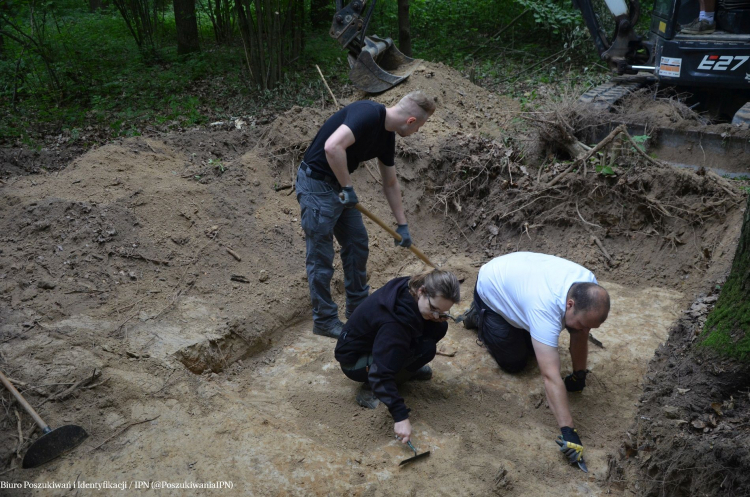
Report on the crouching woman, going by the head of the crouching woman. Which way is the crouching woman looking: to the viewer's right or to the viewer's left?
to the viewer's right

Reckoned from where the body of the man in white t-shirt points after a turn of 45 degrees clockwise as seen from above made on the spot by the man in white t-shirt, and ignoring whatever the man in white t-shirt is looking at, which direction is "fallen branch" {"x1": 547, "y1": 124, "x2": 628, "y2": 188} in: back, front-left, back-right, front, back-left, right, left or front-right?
back

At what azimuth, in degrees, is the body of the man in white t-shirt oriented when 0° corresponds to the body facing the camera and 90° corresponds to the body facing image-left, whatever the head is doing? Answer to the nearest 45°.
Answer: approximately 315°

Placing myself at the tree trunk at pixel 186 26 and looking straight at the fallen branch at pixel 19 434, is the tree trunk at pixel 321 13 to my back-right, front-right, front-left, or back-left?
back-left

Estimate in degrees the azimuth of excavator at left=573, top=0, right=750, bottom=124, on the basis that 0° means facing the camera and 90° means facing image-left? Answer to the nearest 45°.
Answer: approximately 90°

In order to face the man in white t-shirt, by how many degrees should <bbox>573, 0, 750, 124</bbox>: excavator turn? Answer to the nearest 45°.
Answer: approximately 90° to its left

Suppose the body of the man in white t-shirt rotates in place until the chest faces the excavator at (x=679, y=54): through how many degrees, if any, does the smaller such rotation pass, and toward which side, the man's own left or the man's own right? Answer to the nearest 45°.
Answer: approximately 135° to the man's own left

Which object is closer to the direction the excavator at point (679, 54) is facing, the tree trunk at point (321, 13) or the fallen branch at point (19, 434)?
the tree trunk

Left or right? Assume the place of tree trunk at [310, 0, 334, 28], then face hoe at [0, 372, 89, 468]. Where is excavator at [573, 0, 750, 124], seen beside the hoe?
left

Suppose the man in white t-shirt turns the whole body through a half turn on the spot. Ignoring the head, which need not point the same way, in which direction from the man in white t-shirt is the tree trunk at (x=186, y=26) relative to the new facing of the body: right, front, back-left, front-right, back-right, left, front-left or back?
front

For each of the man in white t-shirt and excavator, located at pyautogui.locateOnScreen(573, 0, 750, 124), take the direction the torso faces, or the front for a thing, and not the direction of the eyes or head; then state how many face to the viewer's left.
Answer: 1

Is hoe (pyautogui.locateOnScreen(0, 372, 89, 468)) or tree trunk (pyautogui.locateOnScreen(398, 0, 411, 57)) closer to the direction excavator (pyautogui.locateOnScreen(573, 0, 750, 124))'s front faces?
the tree trunk

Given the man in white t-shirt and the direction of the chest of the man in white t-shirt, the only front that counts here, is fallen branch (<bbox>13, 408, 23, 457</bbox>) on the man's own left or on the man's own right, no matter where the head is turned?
on the man's own right
